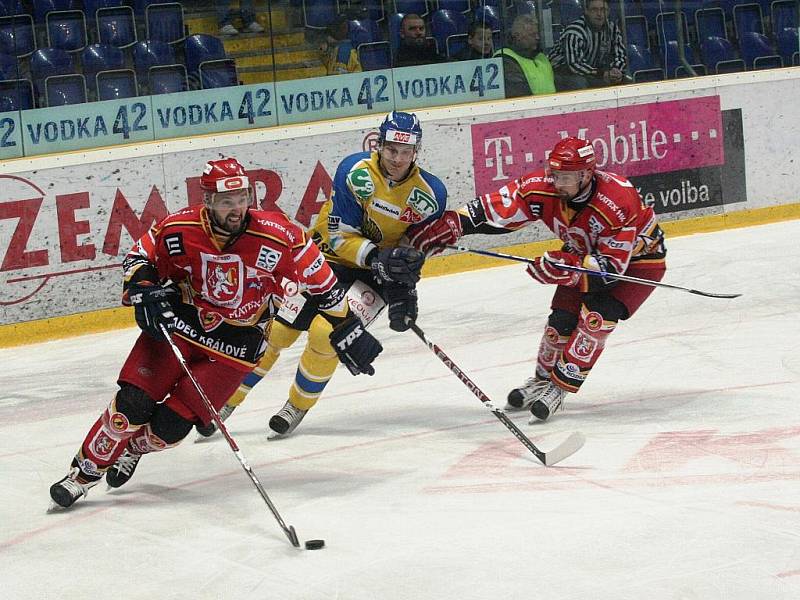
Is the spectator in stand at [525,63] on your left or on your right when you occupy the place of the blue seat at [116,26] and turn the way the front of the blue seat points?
on your left

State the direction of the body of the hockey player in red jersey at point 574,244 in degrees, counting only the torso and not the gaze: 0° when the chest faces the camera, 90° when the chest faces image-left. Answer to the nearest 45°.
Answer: approximately 45°

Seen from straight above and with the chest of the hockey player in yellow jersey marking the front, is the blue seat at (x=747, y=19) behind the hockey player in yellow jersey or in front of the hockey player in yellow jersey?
behind

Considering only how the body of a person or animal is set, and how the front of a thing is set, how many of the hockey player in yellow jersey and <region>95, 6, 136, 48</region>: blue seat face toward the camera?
2

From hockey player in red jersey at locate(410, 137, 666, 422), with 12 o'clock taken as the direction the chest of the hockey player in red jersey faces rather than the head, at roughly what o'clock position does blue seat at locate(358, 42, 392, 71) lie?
The blue seat is roughly at 4 o'clock from the hockey player in red jersey.

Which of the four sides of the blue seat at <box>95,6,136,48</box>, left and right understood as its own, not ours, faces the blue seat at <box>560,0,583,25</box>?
left

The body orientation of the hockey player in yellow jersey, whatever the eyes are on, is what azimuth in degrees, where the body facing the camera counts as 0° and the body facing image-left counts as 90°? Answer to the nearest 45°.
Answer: approximately 0°
